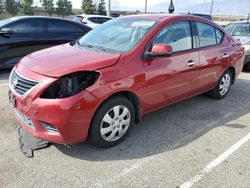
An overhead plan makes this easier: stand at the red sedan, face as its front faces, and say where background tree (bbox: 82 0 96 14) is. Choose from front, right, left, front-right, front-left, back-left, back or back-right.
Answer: back-right

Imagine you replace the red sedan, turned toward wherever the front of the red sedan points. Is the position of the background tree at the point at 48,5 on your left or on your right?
on your right

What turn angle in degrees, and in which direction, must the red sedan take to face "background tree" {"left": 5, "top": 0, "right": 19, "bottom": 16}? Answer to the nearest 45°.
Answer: approximately 90° to its right

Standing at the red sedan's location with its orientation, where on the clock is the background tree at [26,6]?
The background tree is roughly at 4 o'clock from the red sedan.

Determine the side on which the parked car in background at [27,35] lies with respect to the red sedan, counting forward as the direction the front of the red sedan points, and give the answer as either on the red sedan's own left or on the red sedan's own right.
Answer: on the red sedan's own right

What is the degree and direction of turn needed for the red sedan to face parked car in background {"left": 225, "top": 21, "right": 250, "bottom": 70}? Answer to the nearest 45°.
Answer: approximately 180°
